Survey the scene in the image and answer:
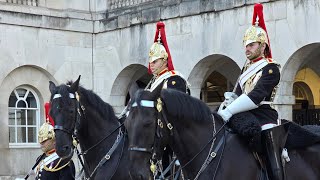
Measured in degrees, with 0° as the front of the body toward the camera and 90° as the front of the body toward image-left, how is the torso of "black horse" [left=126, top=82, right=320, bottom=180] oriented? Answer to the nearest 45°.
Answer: approximately 45°

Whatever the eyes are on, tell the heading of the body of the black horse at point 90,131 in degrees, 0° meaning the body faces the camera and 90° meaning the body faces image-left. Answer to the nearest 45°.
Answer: approximately 45°

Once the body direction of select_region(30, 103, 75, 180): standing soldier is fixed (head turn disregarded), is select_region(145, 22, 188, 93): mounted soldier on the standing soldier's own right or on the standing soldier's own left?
on the standing soldier's own left

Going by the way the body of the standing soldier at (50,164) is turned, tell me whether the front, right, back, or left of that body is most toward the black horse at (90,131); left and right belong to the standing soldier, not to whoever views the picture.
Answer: left

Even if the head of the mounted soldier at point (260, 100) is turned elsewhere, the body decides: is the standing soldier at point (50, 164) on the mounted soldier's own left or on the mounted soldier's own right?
on the mounted soldier's own right

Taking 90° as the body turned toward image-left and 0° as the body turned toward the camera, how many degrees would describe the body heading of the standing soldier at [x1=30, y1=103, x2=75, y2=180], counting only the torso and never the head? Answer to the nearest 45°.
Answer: approximately 45°
